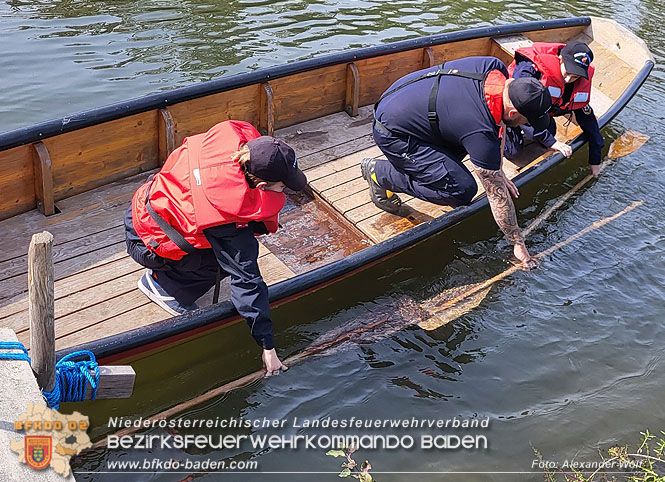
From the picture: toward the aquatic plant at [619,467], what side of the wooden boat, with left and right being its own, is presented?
right

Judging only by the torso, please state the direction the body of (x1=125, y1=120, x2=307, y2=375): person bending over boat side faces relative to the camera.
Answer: to the viewer's right

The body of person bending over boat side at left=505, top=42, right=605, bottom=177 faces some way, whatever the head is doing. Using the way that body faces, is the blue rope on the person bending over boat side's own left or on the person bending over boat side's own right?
on the person bending over boat side's own right

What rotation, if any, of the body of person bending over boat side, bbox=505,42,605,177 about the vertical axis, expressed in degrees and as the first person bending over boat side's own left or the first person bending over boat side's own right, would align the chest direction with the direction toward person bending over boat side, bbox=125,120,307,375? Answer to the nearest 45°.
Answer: approximately 90° to the first person bending over boat side's own right

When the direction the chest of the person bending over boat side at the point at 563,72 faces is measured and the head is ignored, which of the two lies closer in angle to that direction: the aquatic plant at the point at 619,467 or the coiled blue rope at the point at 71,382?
the aquatic plant

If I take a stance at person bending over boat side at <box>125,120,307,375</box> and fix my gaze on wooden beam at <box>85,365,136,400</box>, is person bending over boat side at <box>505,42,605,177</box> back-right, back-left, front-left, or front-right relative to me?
back-left

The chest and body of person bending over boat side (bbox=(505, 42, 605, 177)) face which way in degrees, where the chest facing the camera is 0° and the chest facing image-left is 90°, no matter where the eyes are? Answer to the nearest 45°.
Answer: approximately 315°

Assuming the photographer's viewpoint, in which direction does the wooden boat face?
facing away from the viewer and to the right of the viewer

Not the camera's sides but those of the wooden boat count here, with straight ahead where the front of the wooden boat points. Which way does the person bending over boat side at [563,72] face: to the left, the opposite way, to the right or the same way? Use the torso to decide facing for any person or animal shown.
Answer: to the right
